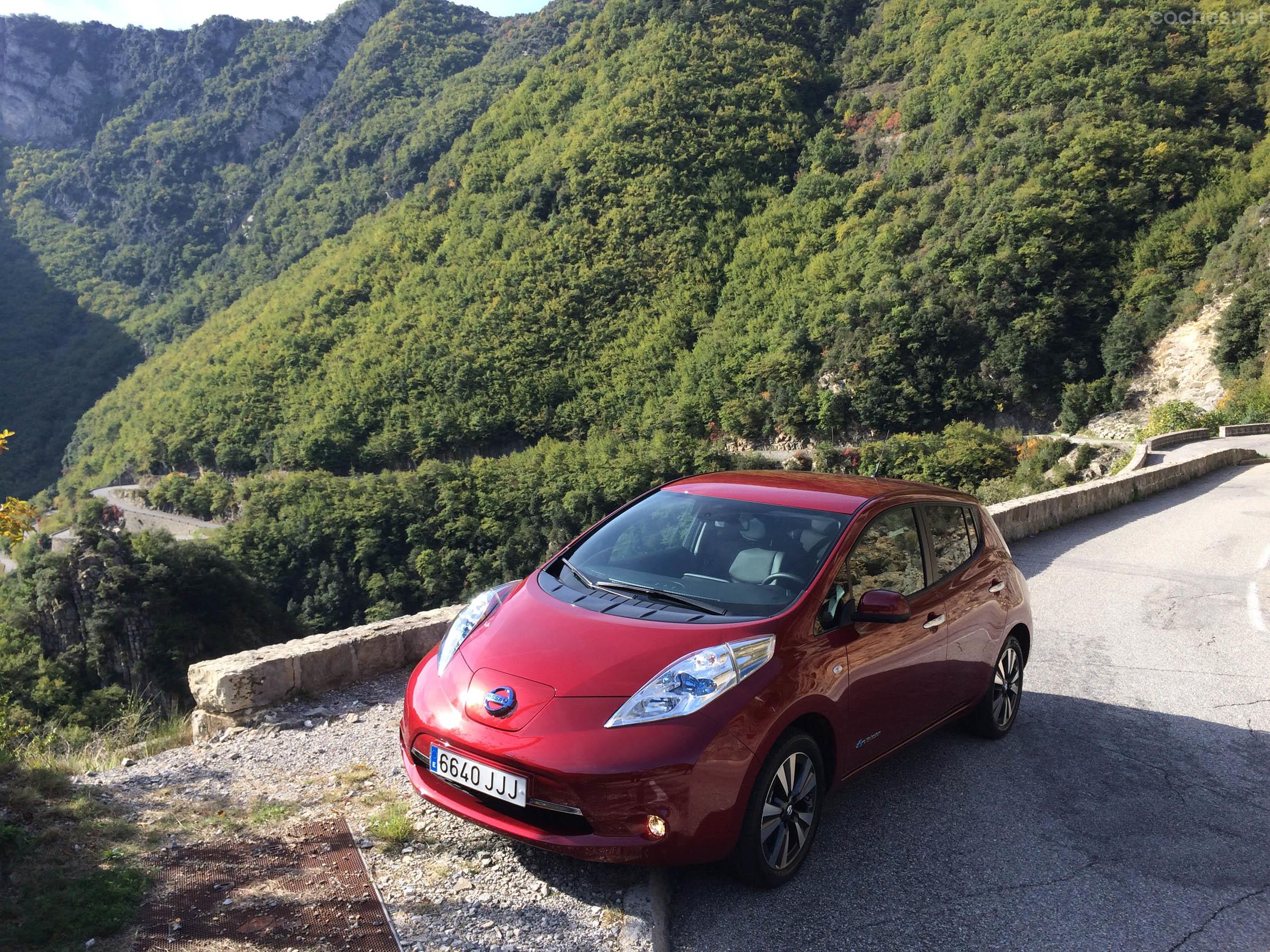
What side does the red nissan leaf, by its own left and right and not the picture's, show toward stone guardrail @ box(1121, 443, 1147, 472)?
back

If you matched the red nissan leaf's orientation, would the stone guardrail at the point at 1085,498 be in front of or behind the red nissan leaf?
behind

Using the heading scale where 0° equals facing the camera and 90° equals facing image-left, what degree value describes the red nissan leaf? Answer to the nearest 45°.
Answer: approximately 45°

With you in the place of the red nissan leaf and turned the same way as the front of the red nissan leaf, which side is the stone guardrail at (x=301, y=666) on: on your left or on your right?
on your right

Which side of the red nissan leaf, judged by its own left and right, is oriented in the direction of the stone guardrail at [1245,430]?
back

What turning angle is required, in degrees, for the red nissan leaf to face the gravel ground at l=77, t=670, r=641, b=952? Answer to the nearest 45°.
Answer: approximately 45° to its right

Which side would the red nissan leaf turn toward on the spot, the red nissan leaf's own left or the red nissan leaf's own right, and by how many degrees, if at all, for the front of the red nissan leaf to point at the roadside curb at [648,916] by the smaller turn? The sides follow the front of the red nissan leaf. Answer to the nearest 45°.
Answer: approximately 45° to the red nissan leaf's own left
